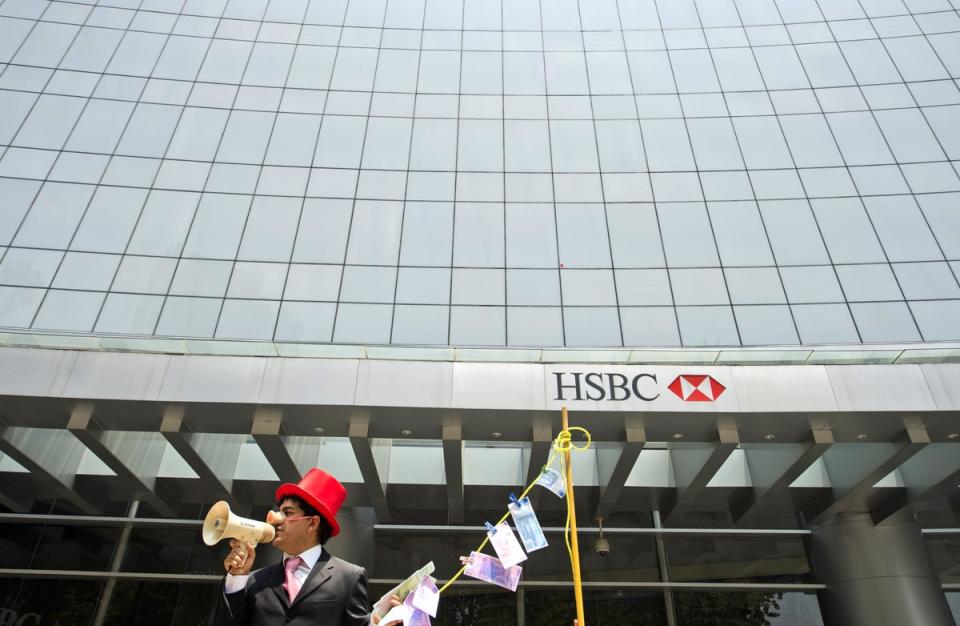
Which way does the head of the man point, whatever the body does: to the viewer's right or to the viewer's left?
to the viewer's left

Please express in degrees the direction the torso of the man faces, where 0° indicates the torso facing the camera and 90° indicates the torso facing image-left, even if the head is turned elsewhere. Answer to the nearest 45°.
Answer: approximately 45°
